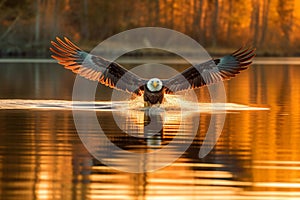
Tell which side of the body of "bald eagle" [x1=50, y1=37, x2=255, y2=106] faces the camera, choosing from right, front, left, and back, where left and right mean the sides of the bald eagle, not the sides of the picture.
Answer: front
